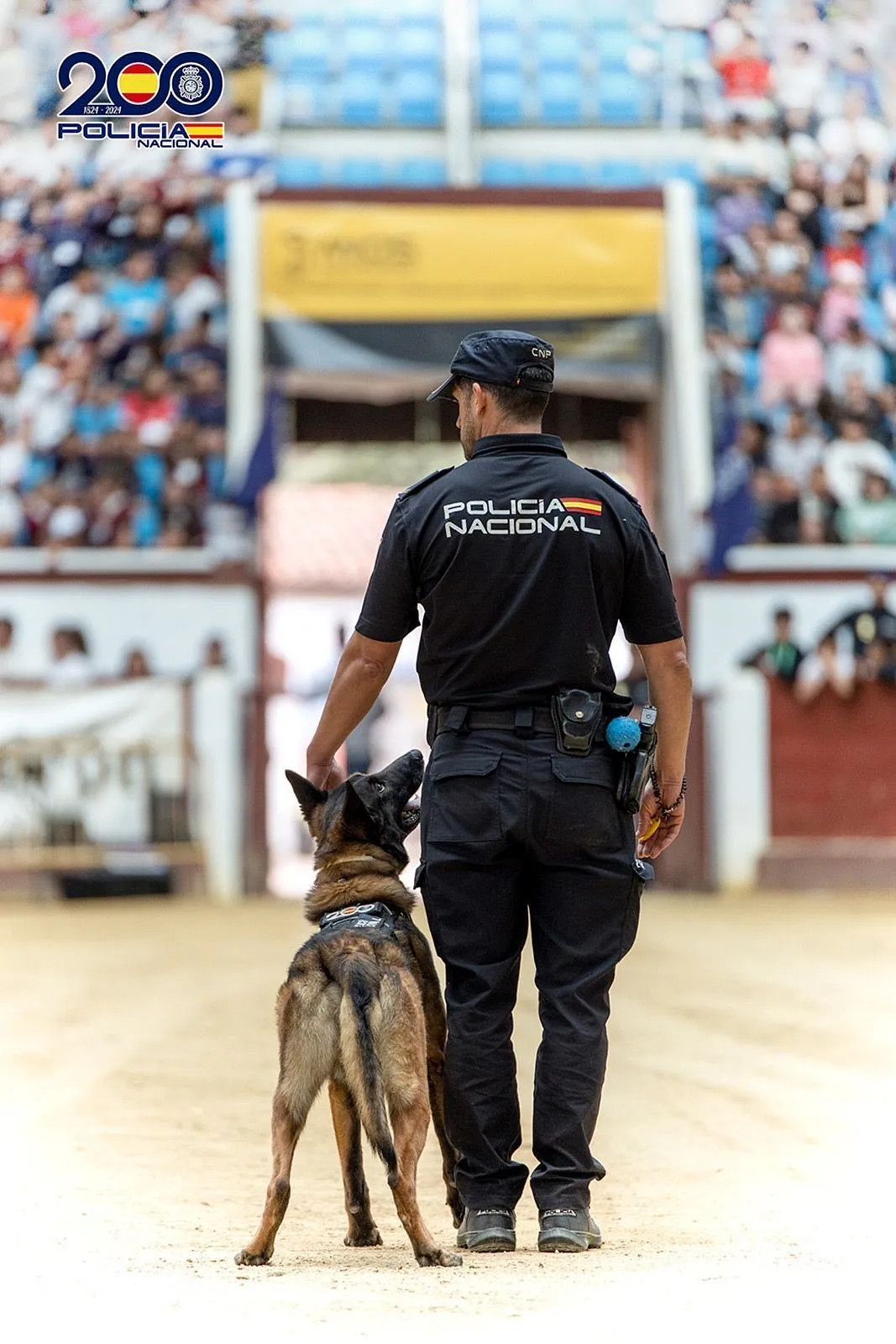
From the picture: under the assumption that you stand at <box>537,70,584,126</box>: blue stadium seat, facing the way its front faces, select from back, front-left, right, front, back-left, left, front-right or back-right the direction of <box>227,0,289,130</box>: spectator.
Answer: right

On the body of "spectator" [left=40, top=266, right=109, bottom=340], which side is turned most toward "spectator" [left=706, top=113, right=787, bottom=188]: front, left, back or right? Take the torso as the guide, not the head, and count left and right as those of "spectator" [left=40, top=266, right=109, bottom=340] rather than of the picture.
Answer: left

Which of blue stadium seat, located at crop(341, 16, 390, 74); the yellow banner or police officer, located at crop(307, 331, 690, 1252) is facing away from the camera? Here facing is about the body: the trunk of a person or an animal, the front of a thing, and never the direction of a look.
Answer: the police officer

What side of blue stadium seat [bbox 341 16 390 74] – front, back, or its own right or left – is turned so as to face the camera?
front

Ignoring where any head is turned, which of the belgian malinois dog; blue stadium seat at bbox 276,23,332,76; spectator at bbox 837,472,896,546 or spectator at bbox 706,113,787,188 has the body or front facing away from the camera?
the belgian malinois dog

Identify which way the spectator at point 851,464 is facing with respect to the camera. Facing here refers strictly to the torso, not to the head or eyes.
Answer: toward the camera

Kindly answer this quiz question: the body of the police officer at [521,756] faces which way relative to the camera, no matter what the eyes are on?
away from the camera

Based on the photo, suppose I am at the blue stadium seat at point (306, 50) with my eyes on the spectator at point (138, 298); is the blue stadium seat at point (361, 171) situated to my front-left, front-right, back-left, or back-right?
front-left

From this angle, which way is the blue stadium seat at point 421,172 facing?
toward the camera

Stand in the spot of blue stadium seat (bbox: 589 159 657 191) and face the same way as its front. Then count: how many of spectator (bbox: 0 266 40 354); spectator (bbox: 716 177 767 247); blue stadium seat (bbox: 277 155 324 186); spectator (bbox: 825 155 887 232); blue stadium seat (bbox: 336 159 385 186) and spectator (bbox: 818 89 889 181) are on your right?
3

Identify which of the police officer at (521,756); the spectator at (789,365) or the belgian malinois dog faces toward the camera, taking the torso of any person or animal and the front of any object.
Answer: the spectator

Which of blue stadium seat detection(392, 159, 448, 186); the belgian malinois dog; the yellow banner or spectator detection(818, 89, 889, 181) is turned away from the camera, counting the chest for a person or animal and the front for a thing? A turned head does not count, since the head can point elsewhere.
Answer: the belgian malinois dog

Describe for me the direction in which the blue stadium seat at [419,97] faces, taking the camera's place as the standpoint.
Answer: facing the viewer

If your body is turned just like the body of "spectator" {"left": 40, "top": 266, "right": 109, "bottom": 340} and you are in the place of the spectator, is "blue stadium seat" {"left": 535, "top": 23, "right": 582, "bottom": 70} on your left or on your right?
on your left

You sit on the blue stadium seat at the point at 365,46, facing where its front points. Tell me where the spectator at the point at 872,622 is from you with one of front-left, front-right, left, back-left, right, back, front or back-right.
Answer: front-left
